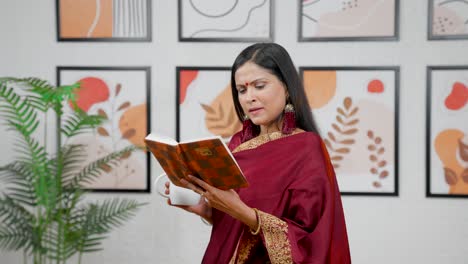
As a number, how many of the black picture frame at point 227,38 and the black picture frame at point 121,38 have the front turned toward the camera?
2

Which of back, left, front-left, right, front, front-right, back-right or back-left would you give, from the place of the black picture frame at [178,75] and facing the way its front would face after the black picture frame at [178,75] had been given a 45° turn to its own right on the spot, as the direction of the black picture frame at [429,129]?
back-left

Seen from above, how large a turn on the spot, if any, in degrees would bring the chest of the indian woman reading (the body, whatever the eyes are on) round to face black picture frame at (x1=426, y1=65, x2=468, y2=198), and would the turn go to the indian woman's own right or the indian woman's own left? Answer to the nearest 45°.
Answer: approximately 180°

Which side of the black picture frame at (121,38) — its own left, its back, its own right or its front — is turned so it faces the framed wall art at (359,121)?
left

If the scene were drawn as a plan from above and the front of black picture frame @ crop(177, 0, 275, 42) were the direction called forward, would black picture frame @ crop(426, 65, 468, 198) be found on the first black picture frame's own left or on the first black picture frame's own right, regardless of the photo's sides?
on the first black picture frame's own left

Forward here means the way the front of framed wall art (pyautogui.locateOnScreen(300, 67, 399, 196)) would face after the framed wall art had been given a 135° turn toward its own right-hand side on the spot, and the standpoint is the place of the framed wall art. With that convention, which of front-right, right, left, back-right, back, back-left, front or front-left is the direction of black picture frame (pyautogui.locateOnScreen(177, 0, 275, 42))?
front-left

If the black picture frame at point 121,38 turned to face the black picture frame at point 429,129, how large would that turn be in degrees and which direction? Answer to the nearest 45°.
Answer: approximately 90° to its left

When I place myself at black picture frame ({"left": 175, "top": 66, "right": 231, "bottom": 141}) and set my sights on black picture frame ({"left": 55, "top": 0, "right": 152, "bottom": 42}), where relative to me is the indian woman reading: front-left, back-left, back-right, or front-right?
back-left

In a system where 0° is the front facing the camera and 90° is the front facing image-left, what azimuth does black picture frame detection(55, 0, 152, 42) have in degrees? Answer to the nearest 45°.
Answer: approximately 0°
